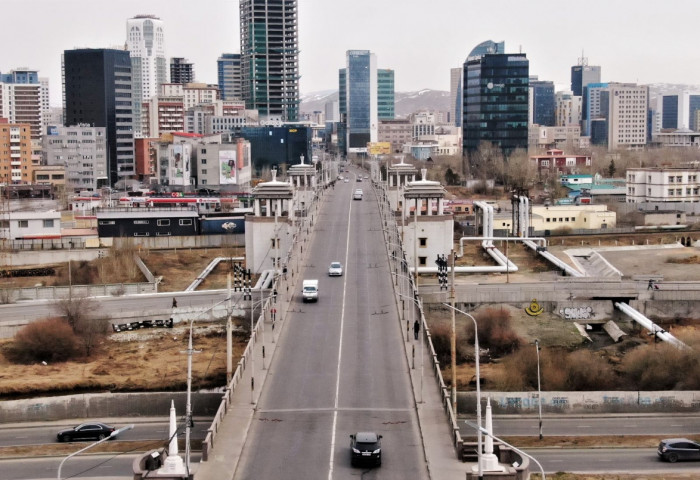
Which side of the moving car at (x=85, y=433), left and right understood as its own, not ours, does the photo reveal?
left

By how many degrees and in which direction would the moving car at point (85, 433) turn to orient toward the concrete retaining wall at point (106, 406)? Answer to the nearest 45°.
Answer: approximately 90° to its right

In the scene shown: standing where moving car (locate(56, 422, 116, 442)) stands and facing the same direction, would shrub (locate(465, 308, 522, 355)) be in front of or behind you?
behind

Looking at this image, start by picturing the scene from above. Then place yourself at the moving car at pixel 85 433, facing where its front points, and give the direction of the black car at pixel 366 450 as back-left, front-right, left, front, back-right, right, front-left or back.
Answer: back-left

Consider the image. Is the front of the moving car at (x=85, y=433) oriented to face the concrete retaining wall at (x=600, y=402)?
no

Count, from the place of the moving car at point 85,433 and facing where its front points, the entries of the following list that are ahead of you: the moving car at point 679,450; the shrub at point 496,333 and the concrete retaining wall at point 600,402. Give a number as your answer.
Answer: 0

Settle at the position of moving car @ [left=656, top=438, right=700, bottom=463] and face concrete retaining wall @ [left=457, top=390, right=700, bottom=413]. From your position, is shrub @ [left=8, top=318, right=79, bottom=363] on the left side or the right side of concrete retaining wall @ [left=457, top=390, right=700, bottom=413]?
left

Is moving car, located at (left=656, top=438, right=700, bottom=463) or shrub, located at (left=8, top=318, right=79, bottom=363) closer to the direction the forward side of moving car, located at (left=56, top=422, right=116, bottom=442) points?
the shrub

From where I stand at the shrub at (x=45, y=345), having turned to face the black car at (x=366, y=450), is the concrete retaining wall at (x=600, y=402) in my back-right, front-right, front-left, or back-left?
front-left

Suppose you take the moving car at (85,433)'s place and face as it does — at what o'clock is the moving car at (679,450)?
the moving car at (679,450) is roughly at 7 o'clock from the moving car at (85,433).

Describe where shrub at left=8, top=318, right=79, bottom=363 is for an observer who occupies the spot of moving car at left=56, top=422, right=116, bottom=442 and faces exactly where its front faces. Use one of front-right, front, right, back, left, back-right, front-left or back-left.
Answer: right

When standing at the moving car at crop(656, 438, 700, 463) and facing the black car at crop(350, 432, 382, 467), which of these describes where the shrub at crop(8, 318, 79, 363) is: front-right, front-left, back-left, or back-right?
front-right

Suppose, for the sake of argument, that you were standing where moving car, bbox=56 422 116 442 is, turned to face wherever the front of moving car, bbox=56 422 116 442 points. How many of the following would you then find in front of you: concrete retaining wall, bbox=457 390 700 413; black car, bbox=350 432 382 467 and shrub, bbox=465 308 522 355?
0

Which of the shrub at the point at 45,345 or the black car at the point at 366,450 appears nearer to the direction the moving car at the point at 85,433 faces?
the shrub

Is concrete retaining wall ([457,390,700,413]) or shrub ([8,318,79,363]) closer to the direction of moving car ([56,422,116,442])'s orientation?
the shrub

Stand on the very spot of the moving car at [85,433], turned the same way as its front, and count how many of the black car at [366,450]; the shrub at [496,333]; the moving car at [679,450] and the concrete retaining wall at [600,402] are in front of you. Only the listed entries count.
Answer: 0

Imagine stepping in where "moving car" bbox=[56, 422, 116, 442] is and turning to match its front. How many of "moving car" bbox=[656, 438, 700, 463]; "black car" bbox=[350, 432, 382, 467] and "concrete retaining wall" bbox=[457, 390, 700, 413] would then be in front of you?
0
